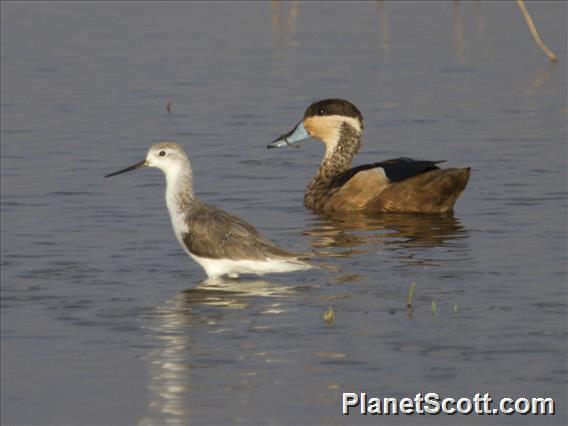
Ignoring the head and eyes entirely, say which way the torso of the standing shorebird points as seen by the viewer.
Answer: to the viewer's left

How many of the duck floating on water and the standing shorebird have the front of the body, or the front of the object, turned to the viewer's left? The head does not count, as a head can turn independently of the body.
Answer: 2

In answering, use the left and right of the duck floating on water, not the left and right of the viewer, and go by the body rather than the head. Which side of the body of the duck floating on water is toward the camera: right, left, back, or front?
left

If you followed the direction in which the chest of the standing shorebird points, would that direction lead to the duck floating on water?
no

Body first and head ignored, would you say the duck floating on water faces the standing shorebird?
no

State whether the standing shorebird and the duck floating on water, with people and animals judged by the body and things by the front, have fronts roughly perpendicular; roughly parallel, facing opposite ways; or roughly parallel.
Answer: roughly parallel
